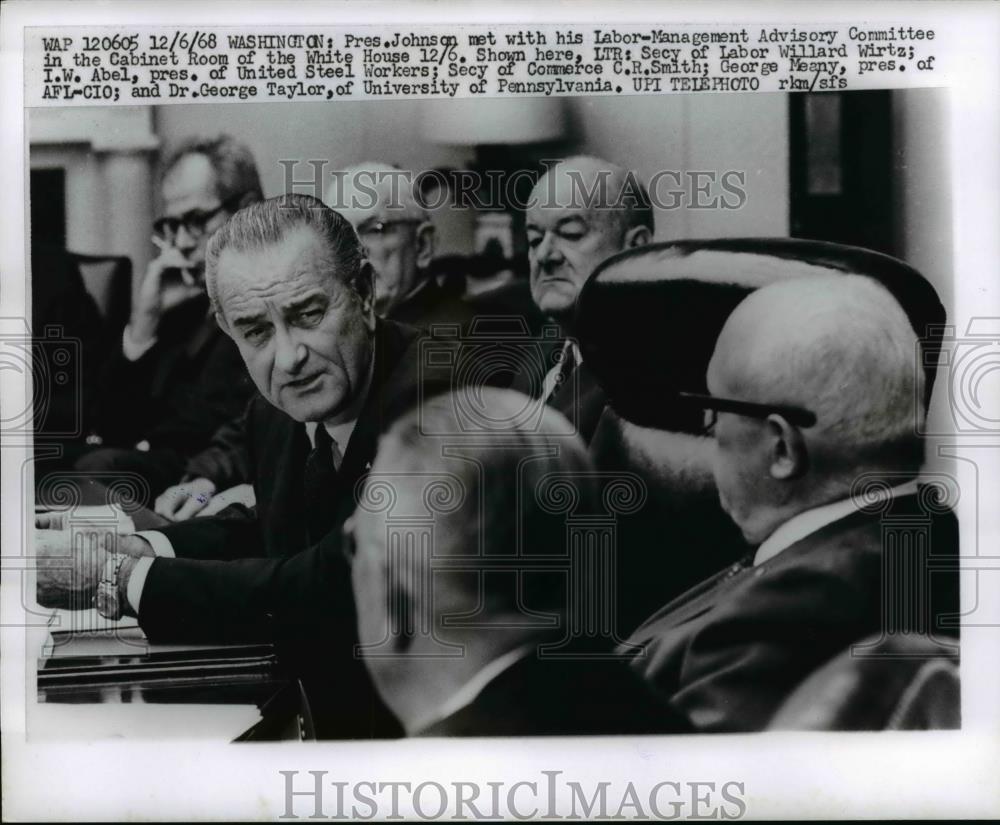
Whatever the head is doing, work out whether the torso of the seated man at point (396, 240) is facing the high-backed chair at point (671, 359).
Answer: no

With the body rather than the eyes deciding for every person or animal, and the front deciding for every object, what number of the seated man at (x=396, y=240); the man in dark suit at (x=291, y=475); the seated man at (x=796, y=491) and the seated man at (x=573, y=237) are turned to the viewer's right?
0

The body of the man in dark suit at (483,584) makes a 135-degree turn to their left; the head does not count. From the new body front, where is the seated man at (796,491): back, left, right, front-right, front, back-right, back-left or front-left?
left

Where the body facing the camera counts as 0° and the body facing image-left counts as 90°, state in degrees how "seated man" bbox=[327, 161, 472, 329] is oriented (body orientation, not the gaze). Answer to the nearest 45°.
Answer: approximately 45°

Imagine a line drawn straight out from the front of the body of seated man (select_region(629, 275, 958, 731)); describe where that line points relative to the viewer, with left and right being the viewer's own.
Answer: facing away from the viewer and to the left of the viewer

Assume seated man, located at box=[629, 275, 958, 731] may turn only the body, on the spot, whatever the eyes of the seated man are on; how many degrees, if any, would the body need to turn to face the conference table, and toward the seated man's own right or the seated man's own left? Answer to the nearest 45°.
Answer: approximately 45° to the seated man's own left

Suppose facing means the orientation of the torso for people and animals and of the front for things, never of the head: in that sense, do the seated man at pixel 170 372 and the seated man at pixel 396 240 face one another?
no

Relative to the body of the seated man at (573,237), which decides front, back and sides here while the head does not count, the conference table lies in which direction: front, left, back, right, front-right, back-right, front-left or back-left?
front-right

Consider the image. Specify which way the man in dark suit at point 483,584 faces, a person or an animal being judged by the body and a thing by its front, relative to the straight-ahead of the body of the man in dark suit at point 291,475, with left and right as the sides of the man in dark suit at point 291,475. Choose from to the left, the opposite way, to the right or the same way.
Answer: to the right

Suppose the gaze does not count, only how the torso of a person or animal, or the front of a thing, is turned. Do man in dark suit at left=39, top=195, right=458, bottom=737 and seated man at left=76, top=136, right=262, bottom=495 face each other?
no

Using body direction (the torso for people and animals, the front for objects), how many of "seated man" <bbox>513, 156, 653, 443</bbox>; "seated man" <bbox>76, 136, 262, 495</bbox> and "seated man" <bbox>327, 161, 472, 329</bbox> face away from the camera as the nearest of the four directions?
0

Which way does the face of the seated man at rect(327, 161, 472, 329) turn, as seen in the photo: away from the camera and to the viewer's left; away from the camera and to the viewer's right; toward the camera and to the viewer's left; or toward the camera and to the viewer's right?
toward the camera and to the viewer's left

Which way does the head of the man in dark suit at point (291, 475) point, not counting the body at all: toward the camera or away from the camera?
toward the camera

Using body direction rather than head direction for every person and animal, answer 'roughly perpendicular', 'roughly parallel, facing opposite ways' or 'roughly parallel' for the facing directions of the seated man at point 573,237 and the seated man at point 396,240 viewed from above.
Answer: roughly parallel

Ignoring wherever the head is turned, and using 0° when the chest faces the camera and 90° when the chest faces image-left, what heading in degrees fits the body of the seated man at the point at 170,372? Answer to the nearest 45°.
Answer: approximately 45°
